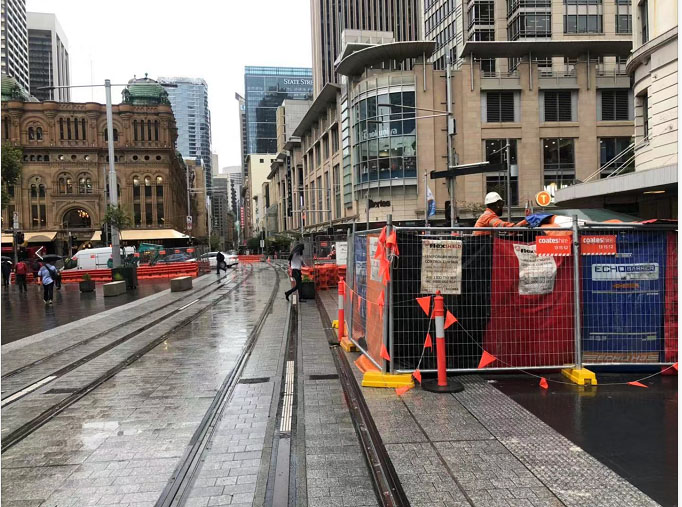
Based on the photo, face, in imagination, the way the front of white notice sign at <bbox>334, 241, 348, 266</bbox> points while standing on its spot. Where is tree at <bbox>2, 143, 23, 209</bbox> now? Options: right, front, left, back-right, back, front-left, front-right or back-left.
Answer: right

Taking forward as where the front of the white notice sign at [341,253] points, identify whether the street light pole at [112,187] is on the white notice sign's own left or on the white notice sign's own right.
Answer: on the white notice sign's own right

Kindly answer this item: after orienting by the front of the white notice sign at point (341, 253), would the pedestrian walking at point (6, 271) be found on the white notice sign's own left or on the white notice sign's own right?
on the white notice sign's own right

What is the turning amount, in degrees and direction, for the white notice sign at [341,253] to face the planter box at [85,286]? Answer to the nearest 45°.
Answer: approximately 90° to its right

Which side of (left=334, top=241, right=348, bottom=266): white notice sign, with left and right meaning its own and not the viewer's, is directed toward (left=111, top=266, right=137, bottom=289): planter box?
right
